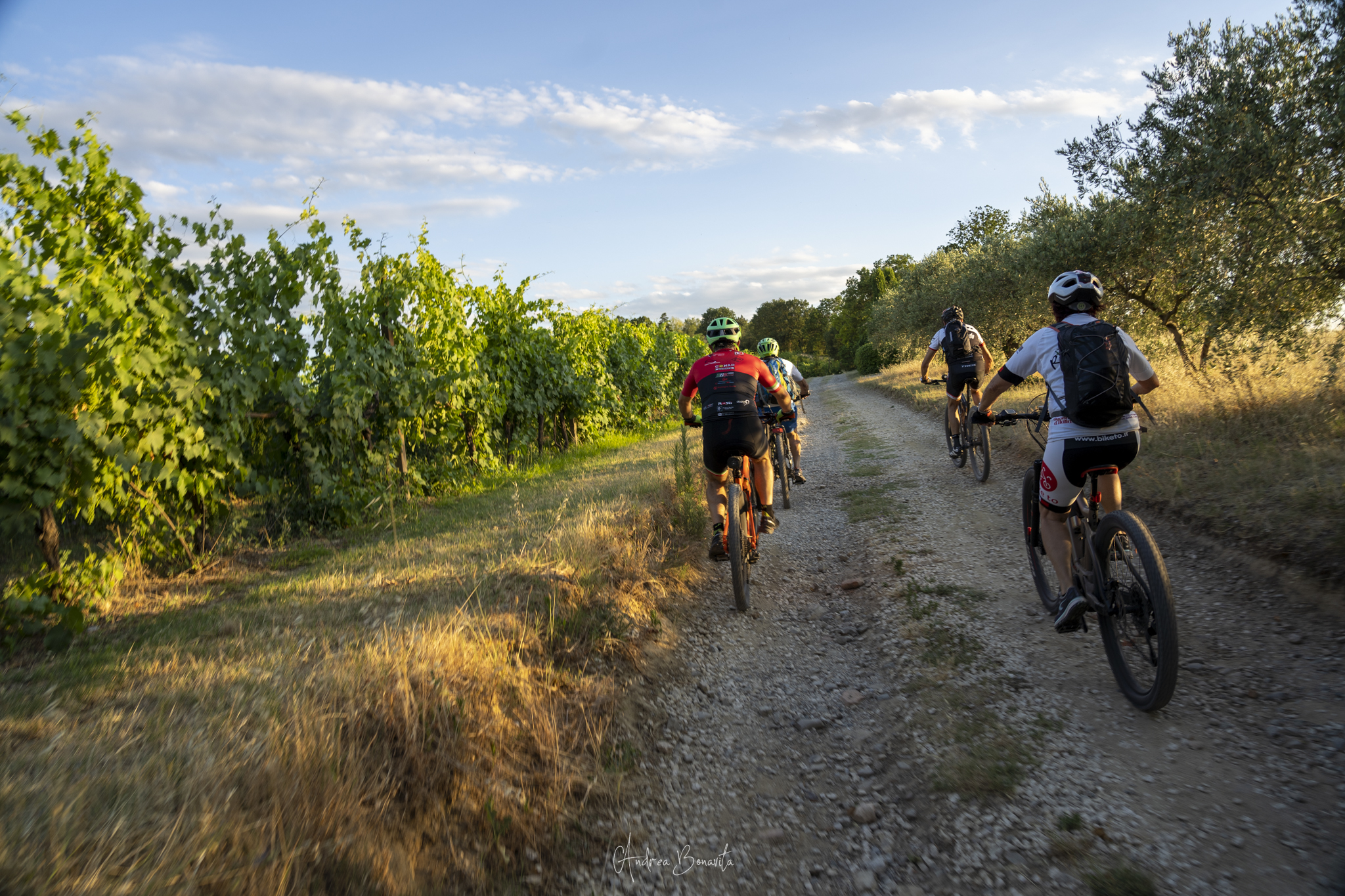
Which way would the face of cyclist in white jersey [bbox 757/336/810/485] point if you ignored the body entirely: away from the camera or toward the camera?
away from the camera

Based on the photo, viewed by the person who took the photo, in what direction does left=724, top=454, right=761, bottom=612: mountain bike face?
facing away from the viewer

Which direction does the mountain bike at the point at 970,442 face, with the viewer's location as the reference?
facing away from the viewer and to the left of the viewer

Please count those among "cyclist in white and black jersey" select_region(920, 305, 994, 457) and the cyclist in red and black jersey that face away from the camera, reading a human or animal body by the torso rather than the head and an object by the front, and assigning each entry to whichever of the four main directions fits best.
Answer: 2

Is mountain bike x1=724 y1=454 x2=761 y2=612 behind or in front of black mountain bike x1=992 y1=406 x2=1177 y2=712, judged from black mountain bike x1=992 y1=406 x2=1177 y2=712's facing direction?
in front

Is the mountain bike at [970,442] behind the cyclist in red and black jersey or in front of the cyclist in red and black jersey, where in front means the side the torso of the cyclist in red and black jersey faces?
in front

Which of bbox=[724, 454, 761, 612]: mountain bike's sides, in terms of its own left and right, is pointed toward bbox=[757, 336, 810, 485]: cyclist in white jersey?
front

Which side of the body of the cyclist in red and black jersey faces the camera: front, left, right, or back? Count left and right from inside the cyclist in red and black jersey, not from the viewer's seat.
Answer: back

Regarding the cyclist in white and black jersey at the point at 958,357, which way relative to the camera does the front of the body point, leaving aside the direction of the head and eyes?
away from the camera

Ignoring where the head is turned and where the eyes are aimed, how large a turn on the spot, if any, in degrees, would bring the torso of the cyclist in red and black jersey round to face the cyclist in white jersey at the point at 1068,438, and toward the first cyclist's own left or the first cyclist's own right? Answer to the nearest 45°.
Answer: approximately 135° to the first cyclist's own right

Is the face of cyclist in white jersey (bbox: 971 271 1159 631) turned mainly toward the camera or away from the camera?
away from the camera

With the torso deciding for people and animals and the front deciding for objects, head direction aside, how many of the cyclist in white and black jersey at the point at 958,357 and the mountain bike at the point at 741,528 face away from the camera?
2

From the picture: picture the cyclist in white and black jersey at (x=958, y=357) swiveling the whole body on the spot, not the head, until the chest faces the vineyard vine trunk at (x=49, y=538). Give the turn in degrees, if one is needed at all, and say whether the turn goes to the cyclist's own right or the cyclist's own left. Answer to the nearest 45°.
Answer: approximately 135° to the cyclist's own left

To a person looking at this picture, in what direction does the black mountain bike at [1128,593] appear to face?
facing away from the viewer and to the left of the viewer

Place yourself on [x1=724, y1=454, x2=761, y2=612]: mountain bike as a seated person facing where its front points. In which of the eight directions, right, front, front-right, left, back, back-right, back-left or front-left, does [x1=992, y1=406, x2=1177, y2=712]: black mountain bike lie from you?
back-right
